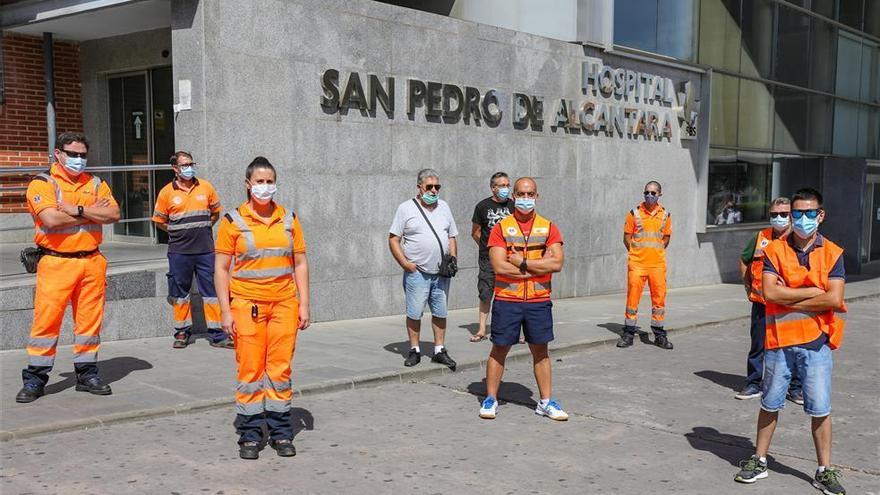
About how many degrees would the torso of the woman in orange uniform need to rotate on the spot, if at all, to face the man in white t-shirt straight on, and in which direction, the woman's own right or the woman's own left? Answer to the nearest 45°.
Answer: approximately 135° to the woman's own left

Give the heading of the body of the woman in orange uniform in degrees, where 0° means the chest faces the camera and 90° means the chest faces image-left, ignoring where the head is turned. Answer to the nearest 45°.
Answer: approximately 0°
